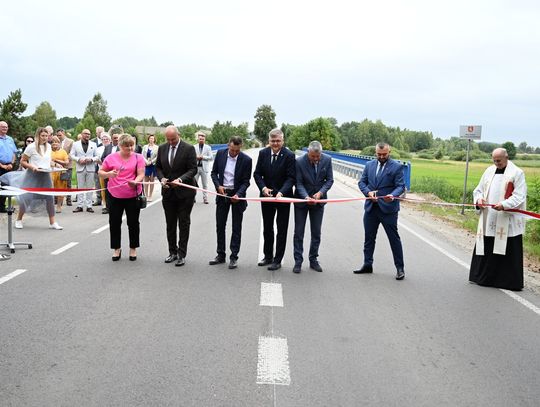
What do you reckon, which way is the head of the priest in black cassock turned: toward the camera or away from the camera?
toward the camera

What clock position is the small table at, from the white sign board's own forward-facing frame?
The small table is roughly at 1 o'clock from the white sign board.

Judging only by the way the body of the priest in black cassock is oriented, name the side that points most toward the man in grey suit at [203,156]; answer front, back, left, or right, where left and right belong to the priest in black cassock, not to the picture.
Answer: right

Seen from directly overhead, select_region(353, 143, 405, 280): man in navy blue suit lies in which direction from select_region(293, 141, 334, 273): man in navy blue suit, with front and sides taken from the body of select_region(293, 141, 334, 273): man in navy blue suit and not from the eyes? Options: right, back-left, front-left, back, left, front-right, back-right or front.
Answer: left

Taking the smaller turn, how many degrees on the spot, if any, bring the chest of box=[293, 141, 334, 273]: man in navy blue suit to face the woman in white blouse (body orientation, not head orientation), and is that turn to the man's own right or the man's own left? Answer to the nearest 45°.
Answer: approximately 90° to the man's own right

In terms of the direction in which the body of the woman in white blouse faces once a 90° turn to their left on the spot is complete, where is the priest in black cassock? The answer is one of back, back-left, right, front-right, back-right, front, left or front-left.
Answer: right

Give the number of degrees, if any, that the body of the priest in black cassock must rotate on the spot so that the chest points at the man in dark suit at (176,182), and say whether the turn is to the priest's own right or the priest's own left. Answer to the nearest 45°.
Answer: approximately 45° to the priest's own right

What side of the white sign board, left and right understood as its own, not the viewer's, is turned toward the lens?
front

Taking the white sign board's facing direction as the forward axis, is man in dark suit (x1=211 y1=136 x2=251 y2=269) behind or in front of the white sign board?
in front

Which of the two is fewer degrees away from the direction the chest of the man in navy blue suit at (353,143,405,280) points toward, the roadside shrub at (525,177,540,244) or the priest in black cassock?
the priest in black cassock

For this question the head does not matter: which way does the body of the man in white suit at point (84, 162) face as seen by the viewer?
toward the camera

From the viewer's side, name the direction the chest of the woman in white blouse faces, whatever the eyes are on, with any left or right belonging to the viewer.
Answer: facing the viewer and to the right of the viewer

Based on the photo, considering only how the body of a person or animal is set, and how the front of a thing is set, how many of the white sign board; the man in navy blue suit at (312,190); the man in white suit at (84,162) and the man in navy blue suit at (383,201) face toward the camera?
4

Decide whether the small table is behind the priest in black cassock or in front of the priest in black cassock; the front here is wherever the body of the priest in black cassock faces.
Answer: in front

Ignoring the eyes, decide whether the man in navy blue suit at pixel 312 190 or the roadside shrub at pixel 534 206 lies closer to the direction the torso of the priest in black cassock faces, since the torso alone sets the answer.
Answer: the man in navy blue suit

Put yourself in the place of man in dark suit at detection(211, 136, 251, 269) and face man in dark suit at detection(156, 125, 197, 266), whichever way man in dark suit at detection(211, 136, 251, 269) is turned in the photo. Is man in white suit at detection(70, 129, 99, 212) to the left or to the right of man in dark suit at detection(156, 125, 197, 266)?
right

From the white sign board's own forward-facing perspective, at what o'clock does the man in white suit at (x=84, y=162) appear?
The man in white suit is roughly at 2 o'clock from the white sign board.
